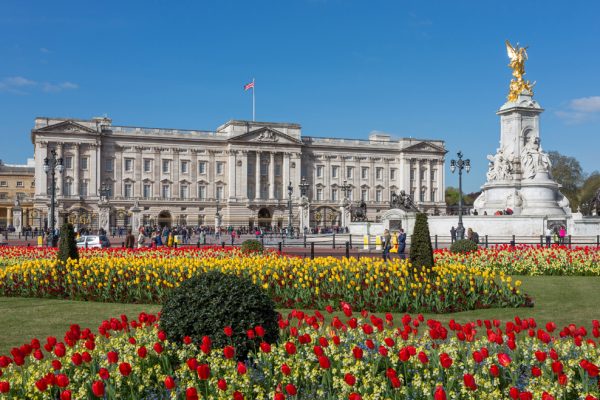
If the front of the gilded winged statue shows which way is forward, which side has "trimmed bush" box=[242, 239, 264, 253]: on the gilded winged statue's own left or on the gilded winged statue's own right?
on the gilded winged statue's own right

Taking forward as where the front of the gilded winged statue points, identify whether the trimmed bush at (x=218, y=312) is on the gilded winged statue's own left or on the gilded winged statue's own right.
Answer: on the gilded winged statue's own right

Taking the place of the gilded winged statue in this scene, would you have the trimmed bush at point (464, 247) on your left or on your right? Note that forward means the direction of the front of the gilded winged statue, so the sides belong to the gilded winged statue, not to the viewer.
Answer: on your right

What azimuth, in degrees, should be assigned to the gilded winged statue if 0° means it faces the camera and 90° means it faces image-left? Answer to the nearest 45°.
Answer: approximately 315°
